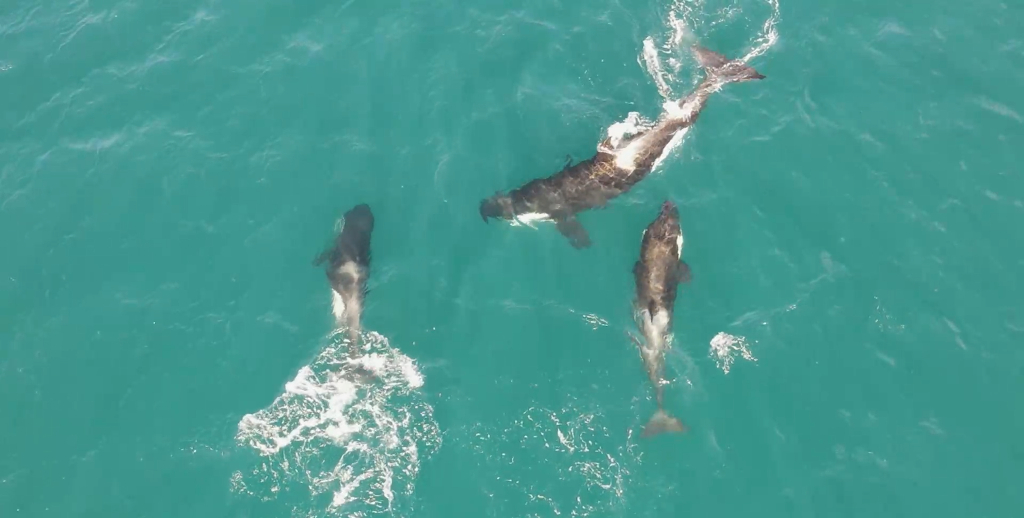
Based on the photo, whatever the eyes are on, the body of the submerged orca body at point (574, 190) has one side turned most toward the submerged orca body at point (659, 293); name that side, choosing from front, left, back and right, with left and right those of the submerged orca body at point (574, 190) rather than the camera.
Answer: left

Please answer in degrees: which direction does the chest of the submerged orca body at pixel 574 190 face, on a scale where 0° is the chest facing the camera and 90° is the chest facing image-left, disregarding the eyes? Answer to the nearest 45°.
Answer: approximately 45°

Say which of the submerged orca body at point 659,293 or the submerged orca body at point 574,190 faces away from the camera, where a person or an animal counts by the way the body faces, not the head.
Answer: the submerged orca body at point 659,293

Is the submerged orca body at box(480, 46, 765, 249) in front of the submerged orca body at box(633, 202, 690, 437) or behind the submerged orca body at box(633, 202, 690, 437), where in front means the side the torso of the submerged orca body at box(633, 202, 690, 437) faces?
in front

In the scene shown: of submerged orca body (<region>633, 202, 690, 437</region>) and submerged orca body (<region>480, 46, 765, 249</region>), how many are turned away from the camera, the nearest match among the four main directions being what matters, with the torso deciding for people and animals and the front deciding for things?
1

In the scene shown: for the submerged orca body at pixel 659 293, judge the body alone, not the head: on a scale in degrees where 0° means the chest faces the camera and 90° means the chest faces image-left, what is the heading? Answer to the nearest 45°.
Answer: approximately 180°
